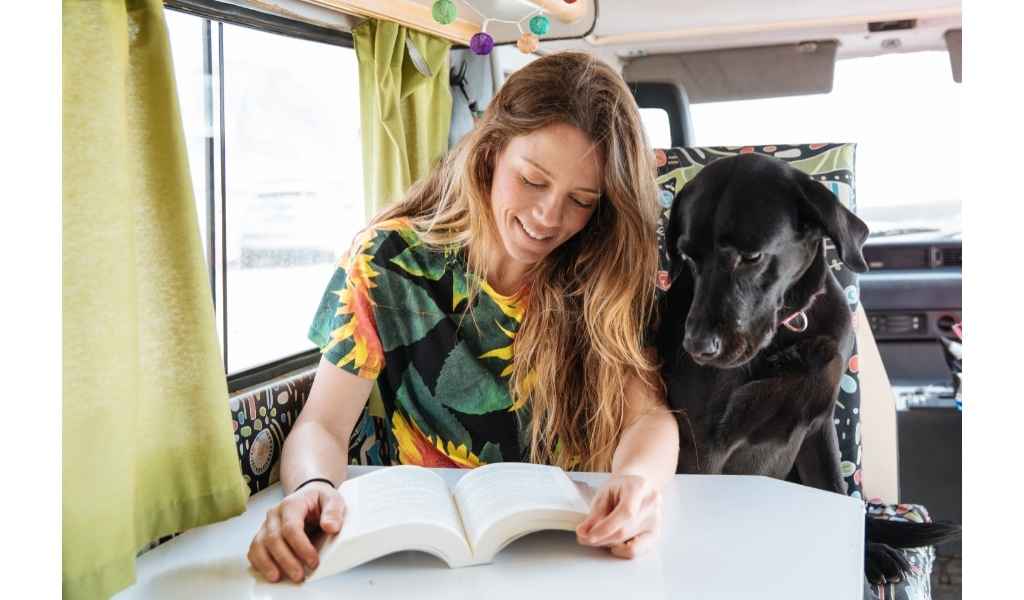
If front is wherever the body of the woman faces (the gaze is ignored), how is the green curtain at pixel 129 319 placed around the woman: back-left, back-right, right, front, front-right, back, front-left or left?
front-right

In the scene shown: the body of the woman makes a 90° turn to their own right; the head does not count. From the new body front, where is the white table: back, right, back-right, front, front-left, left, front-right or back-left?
left

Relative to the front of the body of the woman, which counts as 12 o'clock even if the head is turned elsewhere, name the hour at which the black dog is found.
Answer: The black dog is roughly at 9 o'clock from the woman.

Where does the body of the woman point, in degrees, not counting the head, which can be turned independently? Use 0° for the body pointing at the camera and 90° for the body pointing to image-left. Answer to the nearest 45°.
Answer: approximately 0°
